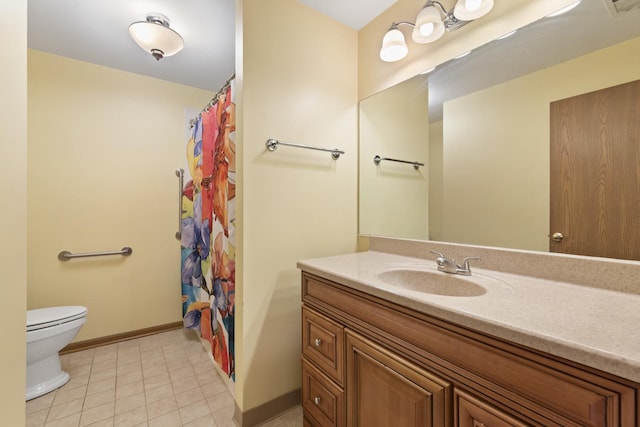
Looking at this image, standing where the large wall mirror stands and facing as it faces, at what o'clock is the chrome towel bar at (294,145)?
The chrome towel bar is roughly at 1 o'clock from the large wall mirror.

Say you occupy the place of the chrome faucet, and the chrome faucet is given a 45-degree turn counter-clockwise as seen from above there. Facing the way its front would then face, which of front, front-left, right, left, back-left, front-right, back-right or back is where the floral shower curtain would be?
right

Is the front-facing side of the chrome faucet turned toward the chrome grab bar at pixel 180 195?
no

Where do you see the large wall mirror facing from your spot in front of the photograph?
facing the viewer and to the left of the viewer

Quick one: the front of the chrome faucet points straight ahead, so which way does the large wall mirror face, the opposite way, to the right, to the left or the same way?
the same way

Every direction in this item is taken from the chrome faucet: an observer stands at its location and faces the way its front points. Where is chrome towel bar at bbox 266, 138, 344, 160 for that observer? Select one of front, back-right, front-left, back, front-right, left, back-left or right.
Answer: front-right

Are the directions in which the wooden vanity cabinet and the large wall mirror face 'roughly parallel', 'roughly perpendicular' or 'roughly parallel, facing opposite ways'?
roughly parallel

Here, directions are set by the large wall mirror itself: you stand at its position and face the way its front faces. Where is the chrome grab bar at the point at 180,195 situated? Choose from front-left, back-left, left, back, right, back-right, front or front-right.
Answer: front-right

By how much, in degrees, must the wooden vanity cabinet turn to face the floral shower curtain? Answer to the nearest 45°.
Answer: approximately 45° to its right
